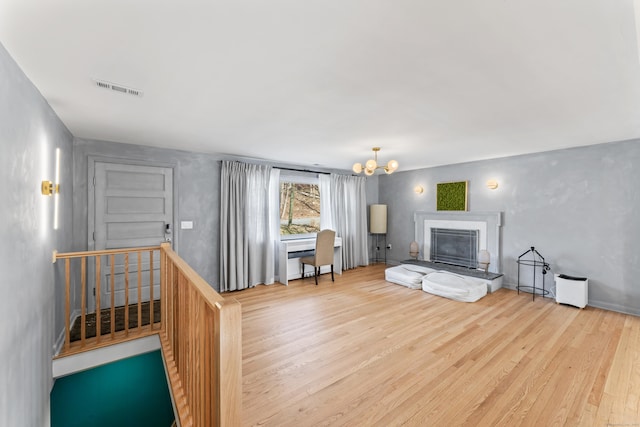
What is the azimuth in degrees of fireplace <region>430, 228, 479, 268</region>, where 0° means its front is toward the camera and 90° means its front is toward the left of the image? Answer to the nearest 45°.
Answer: approximately 45°

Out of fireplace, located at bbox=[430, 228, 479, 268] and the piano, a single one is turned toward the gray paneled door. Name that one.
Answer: the fireplace

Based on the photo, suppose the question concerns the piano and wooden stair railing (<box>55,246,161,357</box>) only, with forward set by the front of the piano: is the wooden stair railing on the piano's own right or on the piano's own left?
on the piano's own right

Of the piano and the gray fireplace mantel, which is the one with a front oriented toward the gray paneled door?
the gray fireplace mantel

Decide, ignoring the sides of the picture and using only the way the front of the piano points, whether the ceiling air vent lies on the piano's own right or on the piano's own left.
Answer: on the piano's own right
